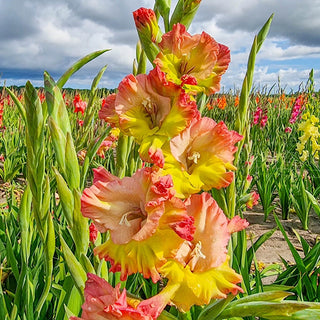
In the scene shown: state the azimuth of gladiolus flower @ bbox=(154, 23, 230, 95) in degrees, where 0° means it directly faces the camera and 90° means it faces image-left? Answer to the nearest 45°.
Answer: approximately 0°

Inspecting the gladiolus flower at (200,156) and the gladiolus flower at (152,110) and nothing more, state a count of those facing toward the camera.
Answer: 2

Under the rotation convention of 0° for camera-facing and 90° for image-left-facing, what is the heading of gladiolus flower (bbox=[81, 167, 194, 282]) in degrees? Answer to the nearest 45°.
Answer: approximately 45°
